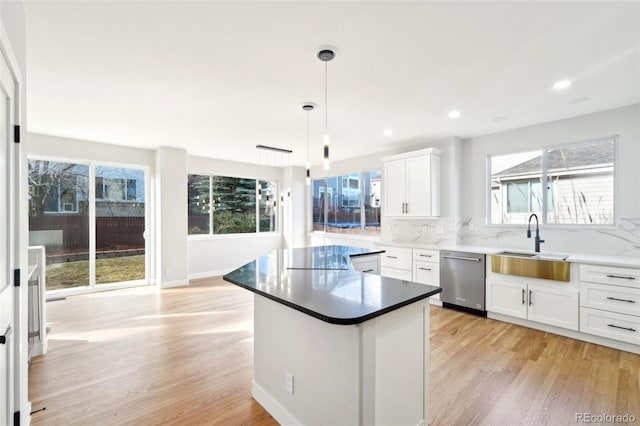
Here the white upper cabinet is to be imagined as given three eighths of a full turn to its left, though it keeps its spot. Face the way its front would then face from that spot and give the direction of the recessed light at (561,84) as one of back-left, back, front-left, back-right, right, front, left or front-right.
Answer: front-right

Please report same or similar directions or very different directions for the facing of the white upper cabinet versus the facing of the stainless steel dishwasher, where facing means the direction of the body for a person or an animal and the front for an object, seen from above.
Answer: same or similar directions

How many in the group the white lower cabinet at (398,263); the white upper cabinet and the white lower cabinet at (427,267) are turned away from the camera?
0

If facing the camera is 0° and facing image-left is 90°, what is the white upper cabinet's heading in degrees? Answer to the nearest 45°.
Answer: approximately 45°

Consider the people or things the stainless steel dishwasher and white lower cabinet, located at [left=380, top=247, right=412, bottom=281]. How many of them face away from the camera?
0

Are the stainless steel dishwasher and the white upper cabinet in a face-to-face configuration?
no

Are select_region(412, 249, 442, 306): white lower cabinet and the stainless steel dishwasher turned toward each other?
no

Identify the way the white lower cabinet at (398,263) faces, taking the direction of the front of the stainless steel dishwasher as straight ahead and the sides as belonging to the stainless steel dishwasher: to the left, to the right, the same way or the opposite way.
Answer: the same way

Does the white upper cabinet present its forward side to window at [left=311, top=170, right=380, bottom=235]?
no

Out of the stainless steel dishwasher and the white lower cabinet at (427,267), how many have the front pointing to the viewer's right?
0

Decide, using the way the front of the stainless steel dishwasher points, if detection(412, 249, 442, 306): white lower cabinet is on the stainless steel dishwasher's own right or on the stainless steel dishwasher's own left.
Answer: on the stainless steel dishwasher's own right

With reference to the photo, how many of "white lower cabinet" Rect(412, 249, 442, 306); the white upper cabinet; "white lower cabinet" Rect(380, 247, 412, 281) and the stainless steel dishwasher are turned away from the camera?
0

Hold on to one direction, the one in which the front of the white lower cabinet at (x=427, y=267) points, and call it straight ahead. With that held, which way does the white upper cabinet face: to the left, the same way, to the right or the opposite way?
the same way

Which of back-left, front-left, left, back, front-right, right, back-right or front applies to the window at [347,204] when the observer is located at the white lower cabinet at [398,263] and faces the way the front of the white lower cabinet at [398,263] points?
right

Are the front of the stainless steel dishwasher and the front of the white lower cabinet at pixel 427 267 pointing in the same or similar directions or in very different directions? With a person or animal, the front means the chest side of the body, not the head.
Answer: same or similar directions

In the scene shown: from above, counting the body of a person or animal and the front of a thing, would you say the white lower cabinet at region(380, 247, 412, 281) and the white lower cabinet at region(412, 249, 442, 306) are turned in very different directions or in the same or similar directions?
same or similar directions

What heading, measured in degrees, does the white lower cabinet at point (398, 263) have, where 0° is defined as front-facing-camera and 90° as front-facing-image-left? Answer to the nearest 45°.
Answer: approximately 45°

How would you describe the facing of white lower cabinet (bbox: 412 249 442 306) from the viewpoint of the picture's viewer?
facing the viewer and to the left of the viewer

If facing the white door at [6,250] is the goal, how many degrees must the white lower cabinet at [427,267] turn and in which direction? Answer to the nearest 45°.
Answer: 0° — it already faces it

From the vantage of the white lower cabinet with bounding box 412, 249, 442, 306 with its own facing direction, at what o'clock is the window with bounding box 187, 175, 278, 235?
The window is roughly at 2 o'clock from the white lower cabinet.

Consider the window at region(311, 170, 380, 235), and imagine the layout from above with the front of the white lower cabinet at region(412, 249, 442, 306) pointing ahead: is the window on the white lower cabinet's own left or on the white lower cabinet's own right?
on the white lower cabinet's own right
